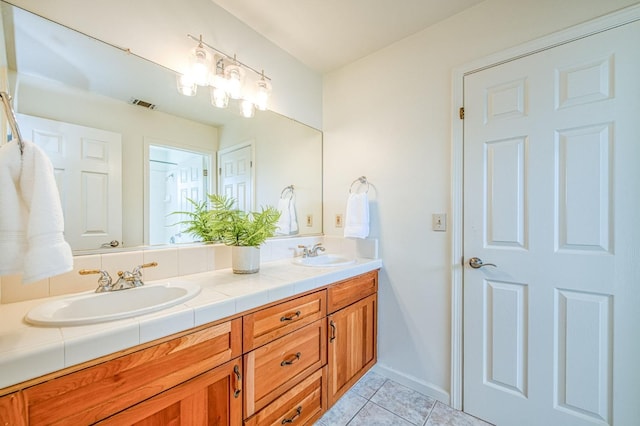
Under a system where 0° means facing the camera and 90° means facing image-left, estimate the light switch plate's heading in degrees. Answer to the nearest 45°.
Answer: approximately 0°

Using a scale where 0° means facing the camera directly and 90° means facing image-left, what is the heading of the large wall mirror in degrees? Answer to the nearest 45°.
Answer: approximately 315°

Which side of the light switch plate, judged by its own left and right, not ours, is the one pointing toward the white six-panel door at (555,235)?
left

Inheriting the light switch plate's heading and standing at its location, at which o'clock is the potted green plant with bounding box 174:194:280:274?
The potted green plant is roughly at 2 o'clock from the light switch plate.

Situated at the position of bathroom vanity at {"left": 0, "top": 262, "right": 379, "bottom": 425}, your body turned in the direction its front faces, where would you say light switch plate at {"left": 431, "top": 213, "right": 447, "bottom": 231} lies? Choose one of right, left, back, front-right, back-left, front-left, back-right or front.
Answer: front-left

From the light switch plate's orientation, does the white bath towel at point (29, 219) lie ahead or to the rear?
ahead

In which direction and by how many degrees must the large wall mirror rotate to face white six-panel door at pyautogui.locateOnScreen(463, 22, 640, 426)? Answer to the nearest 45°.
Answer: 0° — it already faces it

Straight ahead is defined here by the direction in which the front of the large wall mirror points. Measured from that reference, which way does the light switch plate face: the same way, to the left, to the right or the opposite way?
to the right

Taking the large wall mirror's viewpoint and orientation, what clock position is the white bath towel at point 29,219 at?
The white bath towel is roughly at 2 o'clock from the large wall mirror.
